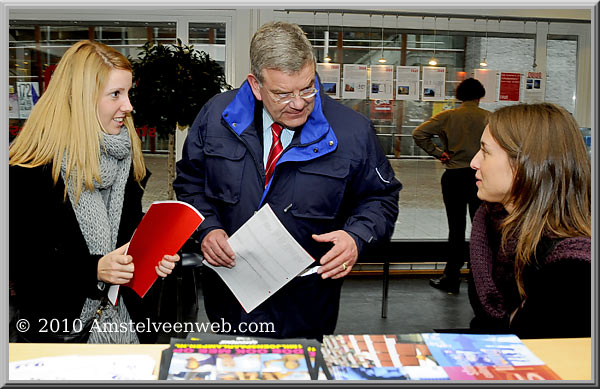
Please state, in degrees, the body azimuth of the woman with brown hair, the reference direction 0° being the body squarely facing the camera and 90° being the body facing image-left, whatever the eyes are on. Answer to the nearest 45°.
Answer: approximately 90°

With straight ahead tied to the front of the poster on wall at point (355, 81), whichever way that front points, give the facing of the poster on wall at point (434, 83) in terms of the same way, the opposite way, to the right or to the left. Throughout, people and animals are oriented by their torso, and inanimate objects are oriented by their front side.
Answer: the same way

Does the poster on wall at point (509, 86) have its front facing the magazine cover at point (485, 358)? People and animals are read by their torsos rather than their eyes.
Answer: yes

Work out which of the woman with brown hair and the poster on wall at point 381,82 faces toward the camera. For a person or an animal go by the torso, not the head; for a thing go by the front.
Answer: the poster on wall

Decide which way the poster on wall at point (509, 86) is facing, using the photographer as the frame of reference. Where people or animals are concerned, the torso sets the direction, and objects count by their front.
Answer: facing the viewer

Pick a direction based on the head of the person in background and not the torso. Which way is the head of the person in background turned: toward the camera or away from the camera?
away from the camera

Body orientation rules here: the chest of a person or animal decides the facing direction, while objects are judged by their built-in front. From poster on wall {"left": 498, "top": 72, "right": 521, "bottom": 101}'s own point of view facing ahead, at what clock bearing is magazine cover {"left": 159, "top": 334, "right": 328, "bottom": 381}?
The magazine cover is roughly at 12 o'clock from the poster on wall.

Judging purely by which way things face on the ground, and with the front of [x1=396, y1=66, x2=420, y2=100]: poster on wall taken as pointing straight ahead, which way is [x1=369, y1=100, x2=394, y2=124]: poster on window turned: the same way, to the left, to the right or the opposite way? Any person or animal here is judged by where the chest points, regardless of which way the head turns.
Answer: the same way

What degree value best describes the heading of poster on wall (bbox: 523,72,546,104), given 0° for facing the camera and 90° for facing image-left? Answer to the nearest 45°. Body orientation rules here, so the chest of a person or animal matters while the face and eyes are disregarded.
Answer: approximately 0°

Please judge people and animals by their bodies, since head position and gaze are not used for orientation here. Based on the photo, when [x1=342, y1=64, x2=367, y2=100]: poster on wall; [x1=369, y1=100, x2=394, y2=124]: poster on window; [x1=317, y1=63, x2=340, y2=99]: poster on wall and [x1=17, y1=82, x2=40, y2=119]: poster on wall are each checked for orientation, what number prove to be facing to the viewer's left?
0

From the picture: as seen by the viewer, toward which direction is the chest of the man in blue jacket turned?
toward the camera

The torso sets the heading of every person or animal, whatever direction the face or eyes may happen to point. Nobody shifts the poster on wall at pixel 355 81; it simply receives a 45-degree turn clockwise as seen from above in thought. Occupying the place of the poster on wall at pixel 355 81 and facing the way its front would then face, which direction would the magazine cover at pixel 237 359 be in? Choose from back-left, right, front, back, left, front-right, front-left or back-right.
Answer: front-left

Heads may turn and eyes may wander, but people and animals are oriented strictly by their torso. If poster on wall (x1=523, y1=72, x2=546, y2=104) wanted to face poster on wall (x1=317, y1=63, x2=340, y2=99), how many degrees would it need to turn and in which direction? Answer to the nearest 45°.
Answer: approximately 45° to its right

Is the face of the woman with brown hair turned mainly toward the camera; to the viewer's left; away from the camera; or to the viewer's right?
to the viewer's left

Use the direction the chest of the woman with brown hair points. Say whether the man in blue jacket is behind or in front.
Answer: in front

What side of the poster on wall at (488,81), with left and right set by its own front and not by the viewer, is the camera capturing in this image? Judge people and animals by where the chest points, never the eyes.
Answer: front
